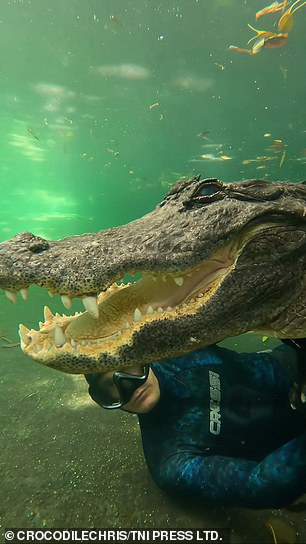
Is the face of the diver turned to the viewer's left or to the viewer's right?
to the viewer's left

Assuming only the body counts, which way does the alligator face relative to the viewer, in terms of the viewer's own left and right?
facing to the left of the viewer
